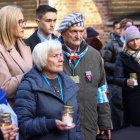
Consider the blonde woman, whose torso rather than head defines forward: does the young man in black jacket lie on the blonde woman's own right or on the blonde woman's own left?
on the blonde woman's own left

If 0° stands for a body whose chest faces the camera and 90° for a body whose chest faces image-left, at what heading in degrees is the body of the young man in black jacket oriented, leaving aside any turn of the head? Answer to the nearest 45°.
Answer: approximately 315°

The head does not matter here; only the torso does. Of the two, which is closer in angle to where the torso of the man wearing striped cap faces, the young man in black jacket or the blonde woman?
the blonde woman

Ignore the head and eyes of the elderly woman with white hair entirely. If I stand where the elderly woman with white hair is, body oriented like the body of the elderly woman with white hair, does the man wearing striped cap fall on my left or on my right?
on my left

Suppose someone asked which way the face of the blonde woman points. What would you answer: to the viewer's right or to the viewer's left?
to the viewer's right

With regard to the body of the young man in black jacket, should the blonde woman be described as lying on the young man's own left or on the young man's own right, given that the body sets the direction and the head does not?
on the young man's own right
